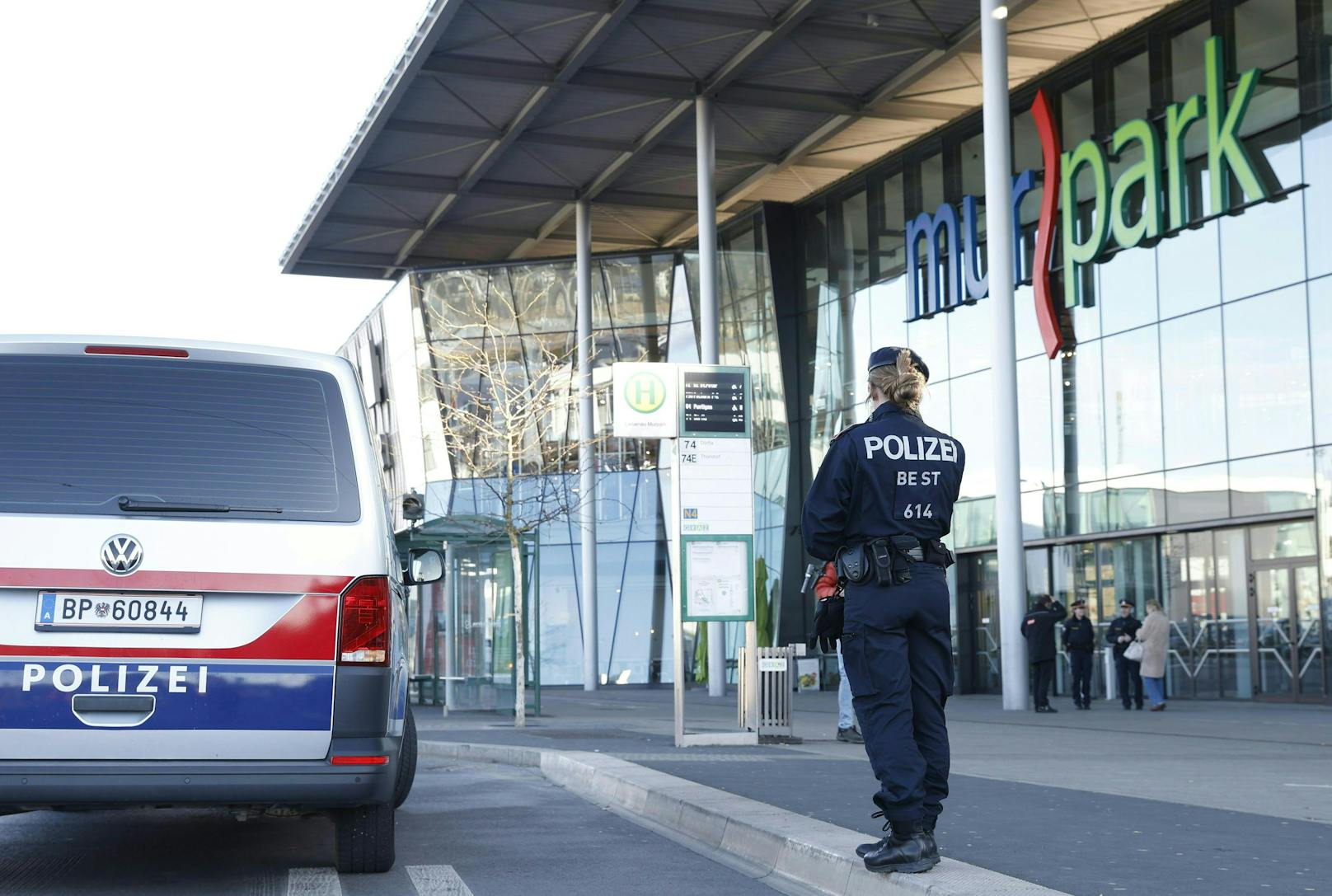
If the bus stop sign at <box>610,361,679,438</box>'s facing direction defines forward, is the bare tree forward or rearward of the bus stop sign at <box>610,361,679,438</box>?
rearward

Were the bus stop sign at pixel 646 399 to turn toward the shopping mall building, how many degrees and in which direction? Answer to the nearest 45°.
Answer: approximately 180°

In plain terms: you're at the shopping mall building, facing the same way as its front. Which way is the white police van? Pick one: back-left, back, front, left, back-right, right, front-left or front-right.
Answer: front-left

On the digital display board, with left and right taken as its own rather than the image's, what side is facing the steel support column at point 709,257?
back

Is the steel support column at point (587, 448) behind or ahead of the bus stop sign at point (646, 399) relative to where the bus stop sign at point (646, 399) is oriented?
behind

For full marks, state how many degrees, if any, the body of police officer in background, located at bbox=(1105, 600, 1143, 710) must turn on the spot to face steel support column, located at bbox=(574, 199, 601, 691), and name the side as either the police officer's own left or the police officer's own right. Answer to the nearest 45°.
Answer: approximately 135° to the police officer's own right

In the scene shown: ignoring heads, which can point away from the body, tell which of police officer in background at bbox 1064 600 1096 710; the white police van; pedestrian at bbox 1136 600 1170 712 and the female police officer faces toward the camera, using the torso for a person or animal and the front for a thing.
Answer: the police officer in background

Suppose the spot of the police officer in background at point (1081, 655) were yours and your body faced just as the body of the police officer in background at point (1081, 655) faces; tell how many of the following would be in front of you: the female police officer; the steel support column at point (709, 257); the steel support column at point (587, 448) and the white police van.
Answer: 2

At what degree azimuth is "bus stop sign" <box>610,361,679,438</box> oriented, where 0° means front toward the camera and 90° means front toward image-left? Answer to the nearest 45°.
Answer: approximately 0°

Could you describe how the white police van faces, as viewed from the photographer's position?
facing away from the viewer

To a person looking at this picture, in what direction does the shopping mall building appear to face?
facing the viewer and to the left of the viewer
